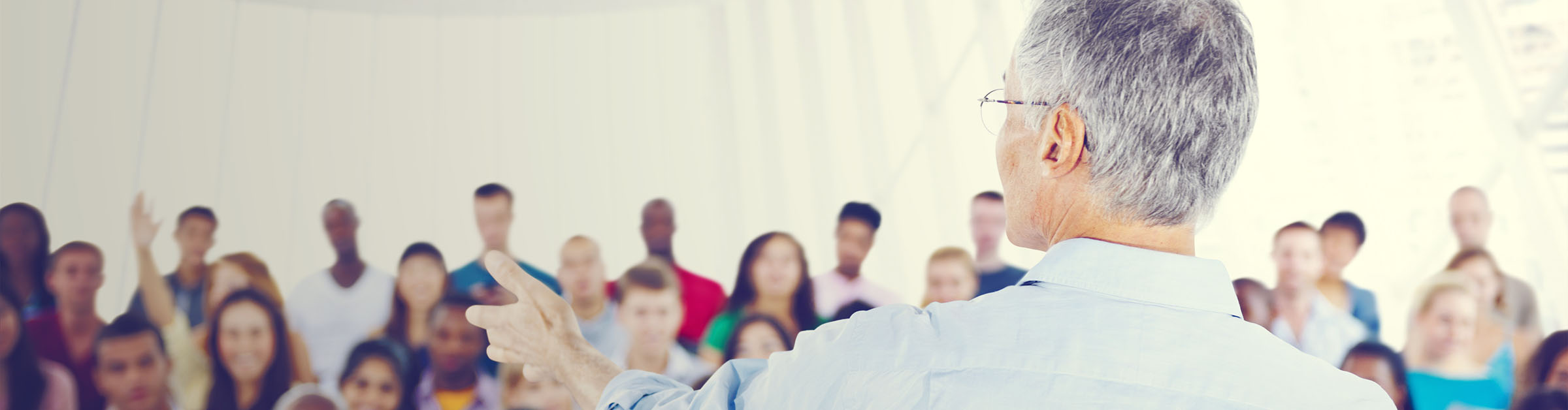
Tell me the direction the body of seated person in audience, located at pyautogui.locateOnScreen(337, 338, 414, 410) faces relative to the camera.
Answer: toward the camera

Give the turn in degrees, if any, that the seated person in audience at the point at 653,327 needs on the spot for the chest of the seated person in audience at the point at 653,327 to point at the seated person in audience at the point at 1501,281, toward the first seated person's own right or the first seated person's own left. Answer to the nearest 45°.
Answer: approximately 90° to the first seated person's own left

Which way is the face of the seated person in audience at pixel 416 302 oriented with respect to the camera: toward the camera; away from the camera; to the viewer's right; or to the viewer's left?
toward the camera

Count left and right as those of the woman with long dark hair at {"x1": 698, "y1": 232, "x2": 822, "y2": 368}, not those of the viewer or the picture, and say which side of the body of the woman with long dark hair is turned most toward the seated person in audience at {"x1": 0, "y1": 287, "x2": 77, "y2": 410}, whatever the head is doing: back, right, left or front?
right

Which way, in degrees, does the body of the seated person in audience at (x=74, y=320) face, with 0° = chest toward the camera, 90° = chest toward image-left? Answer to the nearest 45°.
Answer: approximately 315°

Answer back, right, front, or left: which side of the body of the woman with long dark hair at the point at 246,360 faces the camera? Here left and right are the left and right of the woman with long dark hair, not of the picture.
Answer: front

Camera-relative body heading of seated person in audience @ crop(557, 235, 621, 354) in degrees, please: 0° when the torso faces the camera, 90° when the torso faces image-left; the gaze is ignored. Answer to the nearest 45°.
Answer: approximately 0°

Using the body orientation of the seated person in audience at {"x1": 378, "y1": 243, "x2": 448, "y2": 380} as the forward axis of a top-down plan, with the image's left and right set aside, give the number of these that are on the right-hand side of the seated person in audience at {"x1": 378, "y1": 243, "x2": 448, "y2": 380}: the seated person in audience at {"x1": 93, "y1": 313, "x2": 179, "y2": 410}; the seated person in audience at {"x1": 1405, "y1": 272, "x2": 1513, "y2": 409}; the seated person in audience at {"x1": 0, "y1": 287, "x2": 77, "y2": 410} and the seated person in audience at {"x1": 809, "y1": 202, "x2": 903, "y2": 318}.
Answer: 2

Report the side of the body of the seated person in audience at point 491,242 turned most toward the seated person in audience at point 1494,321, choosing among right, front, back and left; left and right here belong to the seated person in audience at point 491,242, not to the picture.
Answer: left

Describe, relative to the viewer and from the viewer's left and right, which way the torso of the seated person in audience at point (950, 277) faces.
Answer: facing the viewer

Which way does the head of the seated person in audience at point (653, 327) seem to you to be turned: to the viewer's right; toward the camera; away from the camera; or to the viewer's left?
toward the camera

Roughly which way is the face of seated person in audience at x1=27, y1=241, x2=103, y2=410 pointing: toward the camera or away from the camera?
toward the camera
